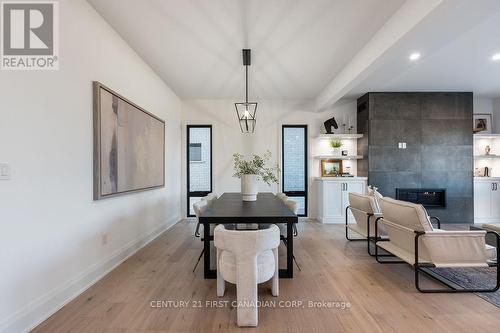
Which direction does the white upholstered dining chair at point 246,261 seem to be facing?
away from the camera

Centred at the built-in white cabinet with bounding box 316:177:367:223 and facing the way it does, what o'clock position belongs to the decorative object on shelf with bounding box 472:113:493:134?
The decorative object on shelf is roughly at 8 o'clock from the built-in white cabinet.

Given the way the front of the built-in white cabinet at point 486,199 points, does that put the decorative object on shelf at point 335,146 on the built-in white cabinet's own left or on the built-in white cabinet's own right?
on the built-in white cabinet's own right

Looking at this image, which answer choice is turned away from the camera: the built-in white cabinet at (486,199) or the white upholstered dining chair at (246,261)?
the white upholstered dining chair

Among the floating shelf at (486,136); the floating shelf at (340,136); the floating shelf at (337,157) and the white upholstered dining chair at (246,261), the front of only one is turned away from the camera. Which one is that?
the white upholstered dining chair

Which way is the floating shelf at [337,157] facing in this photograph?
toward the camera

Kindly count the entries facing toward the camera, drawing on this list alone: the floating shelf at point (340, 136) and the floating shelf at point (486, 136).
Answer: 2

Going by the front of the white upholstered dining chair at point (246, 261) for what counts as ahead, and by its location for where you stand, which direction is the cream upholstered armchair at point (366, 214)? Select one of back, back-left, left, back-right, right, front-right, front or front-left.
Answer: front-right

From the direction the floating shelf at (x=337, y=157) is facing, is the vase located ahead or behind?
ahead

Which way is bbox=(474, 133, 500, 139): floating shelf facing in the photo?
toward the camera

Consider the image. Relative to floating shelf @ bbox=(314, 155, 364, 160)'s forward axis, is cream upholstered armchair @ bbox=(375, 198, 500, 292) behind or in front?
in front

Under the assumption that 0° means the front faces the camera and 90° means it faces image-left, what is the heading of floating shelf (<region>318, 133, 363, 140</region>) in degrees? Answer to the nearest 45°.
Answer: approximately 0°
